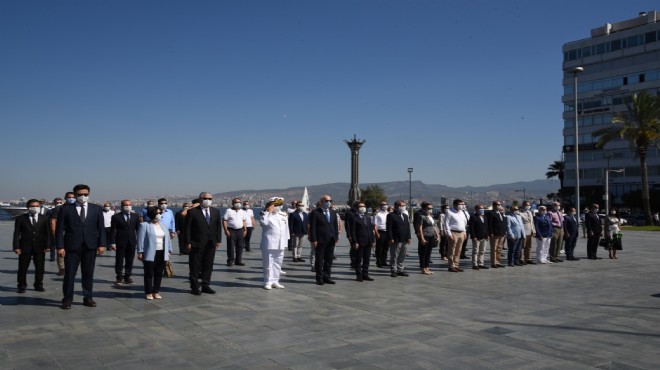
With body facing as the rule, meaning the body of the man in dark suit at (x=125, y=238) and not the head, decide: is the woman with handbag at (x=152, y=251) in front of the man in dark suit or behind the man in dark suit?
in front

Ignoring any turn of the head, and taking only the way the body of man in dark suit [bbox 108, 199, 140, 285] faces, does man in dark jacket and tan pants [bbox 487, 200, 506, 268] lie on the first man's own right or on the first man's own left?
on the first man's own left

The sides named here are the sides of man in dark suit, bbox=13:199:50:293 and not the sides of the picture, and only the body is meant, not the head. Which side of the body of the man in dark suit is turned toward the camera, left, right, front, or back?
front

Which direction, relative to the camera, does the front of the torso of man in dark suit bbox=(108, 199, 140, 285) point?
toward the camera

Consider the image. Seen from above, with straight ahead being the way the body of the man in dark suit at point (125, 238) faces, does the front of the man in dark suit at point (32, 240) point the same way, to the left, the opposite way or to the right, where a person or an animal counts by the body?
the same way

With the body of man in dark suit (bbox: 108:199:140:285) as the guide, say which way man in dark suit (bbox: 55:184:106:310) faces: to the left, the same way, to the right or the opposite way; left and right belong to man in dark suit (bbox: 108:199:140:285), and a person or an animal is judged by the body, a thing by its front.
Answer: the same way

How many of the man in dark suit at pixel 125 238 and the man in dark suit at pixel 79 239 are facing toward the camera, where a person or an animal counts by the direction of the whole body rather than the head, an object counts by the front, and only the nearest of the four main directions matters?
2

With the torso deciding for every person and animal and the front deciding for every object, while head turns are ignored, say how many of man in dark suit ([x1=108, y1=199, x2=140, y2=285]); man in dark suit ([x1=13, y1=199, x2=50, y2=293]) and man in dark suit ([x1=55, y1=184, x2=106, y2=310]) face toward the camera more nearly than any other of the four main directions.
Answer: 3

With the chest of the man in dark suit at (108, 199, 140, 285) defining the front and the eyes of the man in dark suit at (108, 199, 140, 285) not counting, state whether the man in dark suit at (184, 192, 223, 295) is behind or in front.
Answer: in front

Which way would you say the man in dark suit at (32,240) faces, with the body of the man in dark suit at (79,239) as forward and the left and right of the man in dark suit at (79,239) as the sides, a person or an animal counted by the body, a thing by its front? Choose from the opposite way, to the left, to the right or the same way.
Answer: the same way

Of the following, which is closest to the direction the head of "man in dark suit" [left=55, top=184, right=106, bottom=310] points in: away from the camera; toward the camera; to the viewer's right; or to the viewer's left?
toward the camera

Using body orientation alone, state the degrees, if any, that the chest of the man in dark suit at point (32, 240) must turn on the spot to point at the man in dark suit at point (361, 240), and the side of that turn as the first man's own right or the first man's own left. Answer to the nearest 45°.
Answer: approximately 90° to the first man's own left

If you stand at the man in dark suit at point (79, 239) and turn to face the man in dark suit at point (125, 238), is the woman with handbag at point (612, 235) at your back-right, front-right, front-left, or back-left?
front-right
